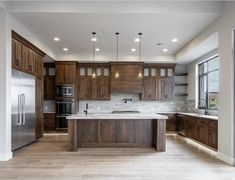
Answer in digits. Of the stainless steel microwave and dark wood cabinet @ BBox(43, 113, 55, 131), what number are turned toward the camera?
2

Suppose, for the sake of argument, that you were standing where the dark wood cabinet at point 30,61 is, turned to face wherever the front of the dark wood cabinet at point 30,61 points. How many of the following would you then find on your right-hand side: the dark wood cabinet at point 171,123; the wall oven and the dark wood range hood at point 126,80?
0

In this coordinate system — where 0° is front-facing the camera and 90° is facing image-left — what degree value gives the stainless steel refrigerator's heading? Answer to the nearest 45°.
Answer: approximately 315°

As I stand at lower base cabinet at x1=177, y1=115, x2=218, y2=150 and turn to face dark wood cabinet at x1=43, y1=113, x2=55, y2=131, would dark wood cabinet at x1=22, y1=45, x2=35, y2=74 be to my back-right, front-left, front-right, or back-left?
front-left

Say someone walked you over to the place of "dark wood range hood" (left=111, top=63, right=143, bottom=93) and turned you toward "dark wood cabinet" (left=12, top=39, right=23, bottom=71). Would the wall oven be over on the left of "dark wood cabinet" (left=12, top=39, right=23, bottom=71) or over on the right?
right

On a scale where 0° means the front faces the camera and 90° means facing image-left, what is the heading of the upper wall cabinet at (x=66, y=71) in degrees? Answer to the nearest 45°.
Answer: approximately 0°

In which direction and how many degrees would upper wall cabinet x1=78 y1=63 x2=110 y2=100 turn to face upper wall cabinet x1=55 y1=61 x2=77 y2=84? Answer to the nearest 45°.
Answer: approximately 90° to its right

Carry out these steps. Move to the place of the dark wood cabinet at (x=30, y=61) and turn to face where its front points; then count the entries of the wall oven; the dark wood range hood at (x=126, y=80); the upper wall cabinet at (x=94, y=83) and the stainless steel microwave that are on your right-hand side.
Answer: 0

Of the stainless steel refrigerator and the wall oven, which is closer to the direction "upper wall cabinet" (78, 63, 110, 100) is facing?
the stainless steel refrigerator

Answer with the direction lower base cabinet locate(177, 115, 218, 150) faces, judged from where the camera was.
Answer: facing the viewer and to the left of the viewer

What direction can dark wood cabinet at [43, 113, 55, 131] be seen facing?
toward the camera

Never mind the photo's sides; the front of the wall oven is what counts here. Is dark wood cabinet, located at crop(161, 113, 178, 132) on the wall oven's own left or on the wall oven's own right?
on the wall oven's own left

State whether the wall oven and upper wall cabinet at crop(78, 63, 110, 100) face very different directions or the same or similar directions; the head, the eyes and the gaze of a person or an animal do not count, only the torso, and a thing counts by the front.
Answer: same or similar directions

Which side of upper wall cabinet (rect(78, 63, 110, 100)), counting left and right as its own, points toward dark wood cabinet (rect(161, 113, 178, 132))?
left

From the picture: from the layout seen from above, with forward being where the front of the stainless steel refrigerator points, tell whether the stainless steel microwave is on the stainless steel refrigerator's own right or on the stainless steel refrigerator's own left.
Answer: on the stainless steel refrigerator's own left

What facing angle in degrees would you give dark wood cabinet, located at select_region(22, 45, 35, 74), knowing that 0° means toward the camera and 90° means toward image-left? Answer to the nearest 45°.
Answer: approximately 315°

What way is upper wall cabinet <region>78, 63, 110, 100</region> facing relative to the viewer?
toward the camera
